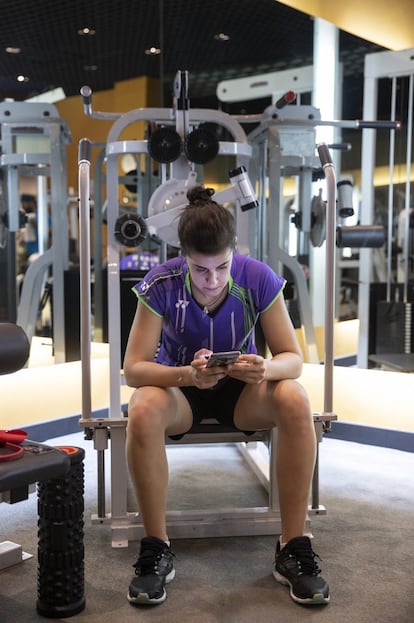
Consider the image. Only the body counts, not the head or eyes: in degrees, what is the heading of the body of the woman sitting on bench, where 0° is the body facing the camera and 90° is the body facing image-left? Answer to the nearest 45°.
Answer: approximately 0°

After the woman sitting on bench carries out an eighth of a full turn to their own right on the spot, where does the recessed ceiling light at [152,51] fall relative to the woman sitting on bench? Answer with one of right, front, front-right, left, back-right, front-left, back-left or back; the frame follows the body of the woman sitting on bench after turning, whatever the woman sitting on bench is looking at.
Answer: back-right

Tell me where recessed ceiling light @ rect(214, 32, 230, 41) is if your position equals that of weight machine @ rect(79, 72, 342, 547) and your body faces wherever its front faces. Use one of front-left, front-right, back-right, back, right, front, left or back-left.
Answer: back

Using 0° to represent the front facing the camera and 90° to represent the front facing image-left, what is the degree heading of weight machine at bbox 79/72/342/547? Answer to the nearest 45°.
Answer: approximately 0°

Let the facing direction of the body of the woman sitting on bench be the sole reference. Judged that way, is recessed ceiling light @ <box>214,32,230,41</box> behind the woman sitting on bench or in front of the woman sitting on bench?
behind

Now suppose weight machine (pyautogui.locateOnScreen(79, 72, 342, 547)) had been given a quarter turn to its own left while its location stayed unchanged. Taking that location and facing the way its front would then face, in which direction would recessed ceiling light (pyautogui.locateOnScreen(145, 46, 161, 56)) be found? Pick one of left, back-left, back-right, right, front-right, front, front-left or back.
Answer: left

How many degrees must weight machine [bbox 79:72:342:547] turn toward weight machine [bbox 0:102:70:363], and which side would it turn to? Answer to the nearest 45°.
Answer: approximately 135° to its right
